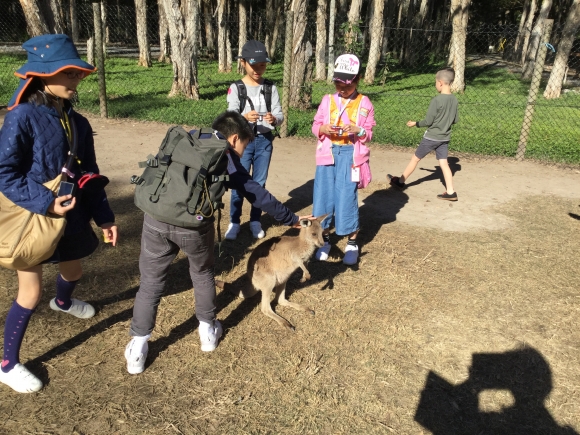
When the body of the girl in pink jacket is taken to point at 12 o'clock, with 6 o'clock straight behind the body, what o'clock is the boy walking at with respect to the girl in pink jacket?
The boy walking is roughly at 7 o'clock from the girl in pink jacket.

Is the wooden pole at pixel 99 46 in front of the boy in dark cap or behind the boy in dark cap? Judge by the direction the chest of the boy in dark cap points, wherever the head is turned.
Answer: behind

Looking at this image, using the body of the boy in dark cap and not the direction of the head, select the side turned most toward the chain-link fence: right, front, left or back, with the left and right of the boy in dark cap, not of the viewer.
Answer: back

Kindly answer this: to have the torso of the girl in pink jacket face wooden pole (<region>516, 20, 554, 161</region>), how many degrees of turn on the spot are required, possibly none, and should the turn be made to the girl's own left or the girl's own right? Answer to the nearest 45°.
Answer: approximately 135° to the girl's own left

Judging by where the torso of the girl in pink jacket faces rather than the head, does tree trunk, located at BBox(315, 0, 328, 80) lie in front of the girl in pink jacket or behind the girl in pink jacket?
behind

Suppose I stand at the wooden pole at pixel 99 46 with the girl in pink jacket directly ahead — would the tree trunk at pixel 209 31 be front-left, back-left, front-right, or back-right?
back-left

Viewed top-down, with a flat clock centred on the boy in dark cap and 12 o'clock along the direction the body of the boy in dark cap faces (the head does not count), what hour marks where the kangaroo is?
The kangaroo is roughly at 12 o'clock from the boy in dark cap.

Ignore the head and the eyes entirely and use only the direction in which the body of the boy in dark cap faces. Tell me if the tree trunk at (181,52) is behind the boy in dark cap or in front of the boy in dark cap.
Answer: behind

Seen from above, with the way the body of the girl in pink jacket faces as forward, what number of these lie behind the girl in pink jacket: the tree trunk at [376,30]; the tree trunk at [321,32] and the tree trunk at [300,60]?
3

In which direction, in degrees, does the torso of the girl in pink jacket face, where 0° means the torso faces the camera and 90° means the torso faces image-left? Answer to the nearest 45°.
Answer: approximately 0°

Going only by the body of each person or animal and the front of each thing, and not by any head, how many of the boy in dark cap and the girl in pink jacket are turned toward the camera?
2

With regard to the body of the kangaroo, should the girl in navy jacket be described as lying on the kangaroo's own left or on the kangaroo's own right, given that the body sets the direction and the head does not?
on the kangaroo's own right

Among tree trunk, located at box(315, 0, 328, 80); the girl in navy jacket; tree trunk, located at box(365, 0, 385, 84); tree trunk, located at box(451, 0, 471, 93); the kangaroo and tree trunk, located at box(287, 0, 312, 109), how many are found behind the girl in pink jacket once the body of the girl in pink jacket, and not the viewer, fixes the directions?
4
